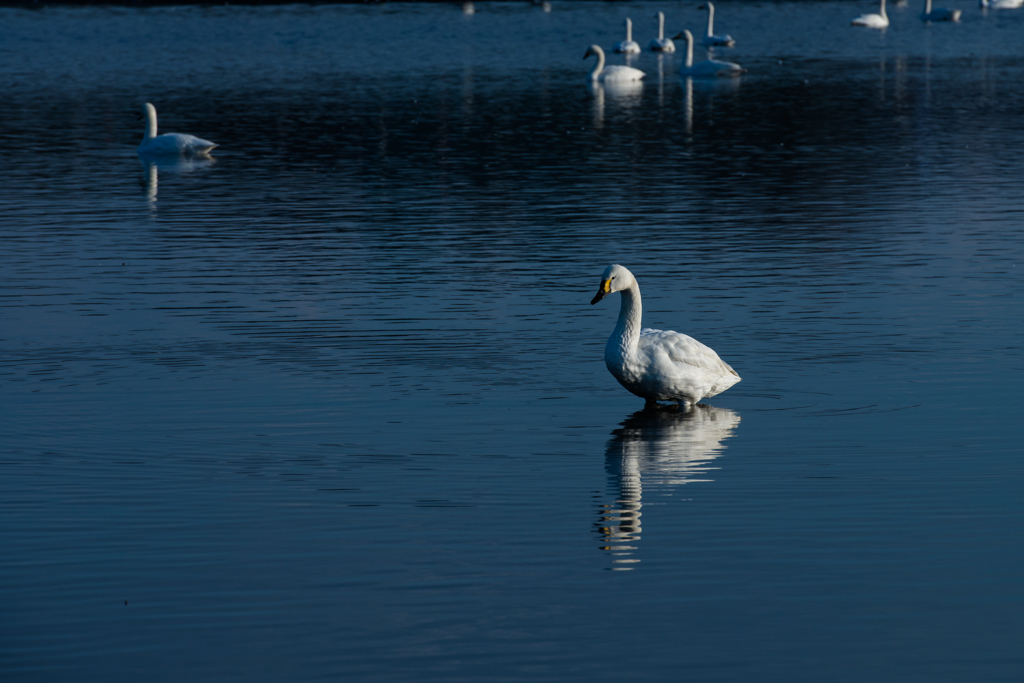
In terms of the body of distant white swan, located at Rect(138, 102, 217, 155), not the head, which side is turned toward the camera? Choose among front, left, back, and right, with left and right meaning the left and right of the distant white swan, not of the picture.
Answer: left

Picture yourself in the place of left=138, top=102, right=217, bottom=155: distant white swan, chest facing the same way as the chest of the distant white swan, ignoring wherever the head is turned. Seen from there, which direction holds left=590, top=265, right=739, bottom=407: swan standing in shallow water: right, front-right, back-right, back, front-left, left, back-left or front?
left
